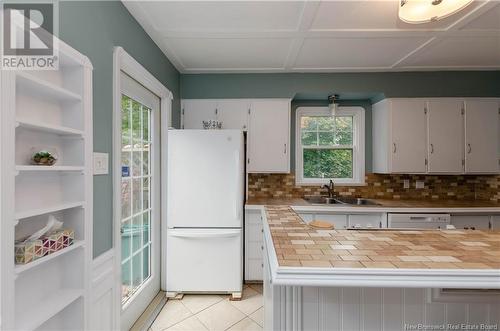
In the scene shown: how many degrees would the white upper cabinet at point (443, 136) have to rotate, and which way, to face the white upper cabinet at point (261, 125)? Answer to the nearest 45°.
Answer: approximately 45° to its right

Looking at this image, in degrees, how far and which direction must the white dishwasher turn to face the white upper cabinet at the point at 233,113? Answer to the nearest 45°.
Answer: approximately 90° to its right

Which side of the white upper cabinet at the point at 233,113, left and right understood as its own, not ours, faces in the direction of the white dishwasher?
left

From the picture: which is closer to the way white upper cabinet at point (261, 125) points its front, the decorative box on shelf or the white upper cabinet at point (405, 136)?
the decorative box on shelf

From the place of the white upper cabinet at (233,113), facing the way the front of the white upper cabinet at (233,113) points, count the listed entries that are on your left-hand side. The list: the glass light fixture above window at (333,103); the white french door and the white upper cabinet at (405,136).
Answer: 2

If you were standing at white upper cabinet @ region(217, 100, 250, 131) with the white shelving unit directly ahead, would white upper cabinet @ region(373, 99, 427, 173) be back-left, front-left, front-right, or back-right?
back-left

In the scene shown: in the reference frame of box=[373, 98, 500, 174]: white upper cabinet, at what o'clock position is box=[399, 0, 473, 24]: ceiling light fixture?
The ceiling light fixture is roughly at 12 o'clock from the white upper cabinet.
